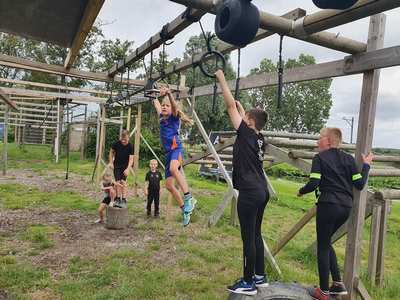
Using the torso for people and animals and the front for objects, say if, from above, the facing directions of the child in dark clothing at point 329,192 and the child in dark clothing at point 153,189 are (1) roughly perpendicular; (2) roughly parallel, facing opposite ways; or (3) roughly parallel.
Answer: roughly parallel, facing opposite ways

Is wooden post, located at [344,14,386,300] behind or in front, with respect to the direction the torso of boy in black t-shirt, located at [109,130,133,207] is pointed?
in front

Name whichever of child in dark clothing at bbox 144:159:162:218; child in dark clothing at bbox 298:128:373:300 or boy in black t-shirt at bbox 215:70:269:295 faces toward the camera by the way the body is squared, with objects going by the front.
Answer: child in dark clothing at bbox 144:159:162:218

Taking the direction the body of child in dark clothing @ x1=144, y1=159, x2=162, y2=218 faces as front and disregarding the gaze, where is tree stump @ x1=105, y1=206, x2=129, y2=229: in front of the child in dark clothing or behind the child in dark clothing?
in front

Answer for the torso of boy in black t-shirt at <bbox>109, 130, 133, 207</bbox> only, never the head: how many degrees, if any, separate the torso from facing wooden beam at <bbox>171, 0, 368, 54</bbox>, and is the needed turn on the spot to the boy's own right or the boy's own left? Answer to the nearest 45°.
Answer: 0° — they already face it

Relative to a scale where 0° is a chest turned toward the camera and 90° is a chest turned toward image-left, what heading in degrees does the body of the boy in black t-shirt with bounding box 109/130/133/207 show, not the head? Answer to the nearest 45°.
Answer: approximately 0°

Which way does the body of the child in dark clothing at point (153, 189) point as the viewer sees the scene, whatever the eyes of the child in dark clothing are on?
toward the camera

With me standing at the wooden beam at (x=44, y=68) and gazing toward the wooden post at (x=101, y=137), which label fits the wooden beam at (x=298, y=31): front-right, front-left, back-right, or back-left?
back-right

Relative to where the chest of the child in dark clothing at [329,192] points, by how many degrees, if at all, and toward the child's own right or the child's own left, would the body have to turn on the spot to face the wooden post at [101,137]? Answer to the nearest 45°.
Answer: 0° — they already face it
